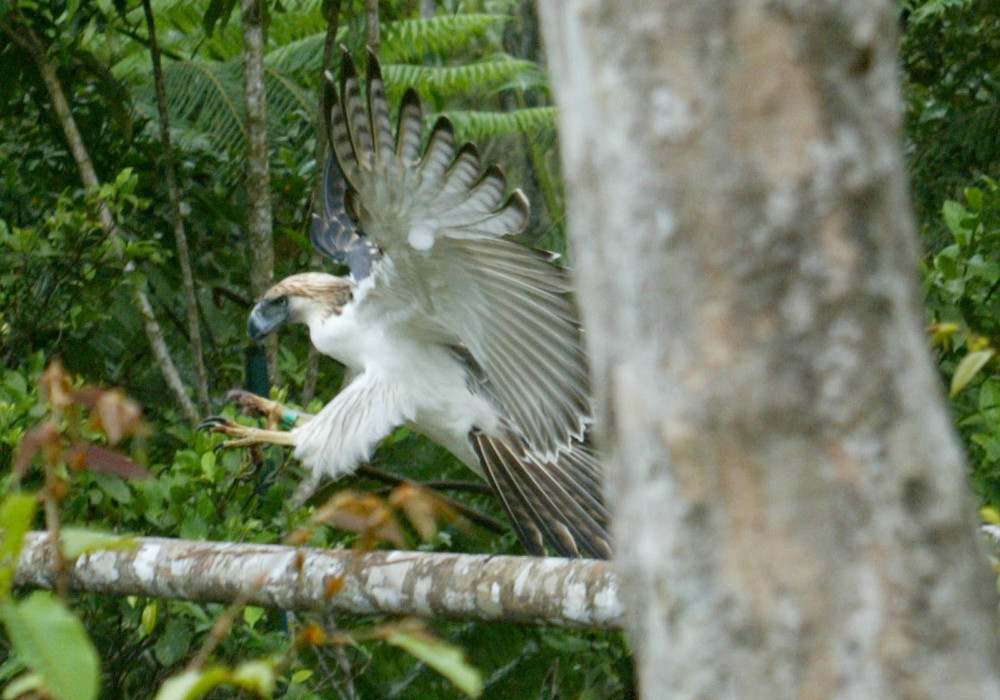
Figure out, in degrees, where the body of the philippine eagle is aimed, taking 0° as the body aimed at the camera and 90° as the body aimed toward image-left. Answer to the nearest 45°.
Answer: approximately 90°

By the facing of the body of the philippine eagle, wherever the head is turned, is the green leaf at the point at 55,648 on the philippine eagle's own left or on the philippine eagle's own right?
on the philippine eagle's own left

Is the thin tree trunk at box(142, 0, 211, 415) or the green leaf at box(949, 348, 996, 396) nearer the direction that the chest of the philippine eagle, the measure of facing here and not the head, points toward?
the thin tree trunk

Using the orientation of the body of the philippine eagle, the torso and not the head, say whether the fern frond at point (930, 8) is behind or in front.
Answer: behind

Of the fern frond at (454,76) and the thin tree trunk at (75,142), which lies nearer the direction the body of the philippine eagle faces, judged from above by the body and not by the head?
the thin tree trunk

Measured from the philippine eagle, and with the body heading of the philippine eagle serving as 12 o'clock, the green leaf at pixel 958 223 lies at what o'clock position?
The green leaf is roughly at 7 o'clock from the philippine eagle.

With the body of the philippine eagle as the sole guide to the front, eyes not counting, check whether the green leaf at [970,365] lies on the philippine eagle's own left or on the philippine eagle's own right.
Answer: on the philippine eagle's own left

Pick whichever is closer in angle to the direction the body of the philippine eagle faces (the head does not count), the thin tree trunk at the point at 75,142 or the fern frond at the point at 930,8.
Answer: the thin tree trunk
